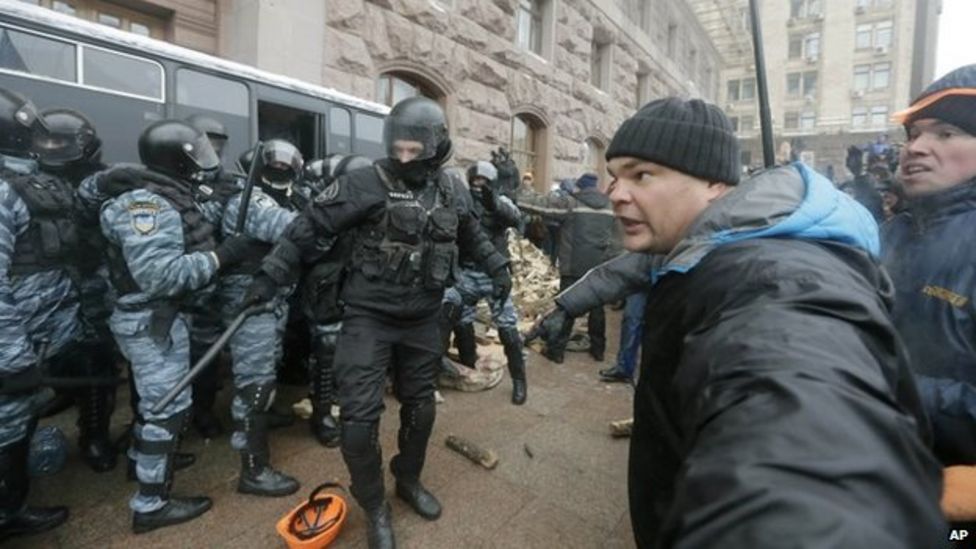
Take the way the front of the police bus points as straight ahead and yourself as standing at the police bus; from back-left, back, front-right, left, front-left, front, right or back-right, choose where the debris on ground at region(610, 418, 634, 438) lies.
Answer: right

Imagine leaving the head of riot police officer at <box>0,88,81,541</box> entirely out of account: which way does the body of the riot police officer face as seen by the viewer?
to the viewer's right

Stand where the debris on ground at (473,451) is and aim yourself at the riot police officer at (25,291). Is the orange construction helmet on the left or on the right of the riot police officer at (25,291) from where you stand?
left

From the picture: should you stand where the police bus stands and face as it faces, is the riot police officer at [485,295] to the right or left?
on its right

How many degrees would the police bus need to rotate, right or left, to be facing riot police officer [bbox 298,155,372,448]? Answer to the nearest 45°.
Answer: approximately 90° to its right

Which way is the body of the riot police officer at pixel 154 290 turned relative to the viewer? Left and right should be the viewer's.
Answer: facing to the right of the viewer

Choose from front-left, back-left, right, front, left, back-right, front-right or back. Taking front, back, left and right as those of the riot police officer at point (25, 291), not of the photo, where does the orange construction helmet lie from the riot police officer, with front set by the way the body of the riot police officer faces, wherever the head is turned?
front-right

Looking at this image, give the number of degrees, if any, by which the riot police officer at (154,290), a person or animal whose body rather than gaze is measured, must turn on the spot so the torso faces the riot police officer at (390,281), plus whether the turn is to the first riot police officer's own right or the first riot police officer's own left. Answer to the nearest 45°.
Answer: approximately 45° to the first riot police officer's own right

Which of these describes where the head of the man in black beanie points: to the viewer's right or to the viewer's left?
to the viewer's left

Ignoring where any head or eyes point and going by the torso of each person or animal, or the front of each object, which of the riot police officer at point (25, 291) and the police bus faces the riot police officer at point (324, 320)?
the riot police officer at point (25, 291)
